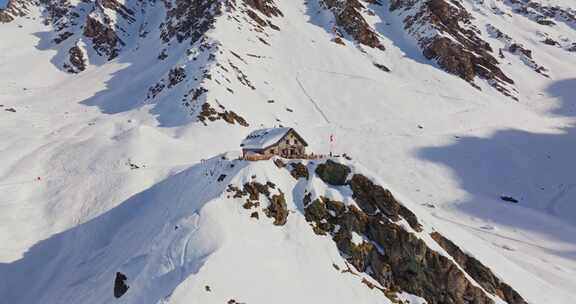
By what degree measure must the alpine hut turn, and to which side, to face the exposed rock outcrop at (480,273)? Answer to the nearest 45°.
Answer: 0° — it already faces it

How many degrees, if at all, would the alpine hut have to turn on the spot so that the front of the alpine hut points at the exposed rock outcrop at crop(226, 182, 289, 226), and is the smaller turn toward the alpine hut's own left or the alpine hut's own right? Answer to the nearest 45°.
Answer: approximately 45° to the alpine hut's own right

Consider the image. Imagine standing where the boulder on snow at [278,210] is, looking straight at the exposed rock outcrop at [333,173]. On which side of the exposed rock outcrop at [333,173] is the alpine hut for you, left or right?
left

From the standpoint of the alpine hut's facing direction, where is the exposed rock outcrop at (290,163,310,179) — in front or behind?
in front

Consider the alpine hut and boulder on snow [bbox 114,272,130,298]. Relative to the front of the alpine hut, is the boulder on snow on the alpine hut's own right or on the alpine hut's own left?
on the alpine hut's own right

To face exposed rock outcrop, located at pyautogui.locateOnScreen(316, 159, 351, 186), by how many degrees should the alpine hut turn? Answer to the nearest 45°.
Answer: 0° — it already faces it

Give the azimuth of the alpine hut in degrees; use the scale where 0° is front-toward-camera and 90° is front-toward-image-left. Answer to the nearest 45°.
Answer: approximately 315°

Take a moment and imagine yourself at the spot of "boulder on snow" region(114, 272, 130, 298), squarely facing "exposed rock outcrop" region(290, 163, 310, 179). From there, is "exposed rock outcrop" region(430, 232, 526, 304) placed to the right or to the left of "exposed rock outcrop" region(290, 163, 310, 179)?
right
